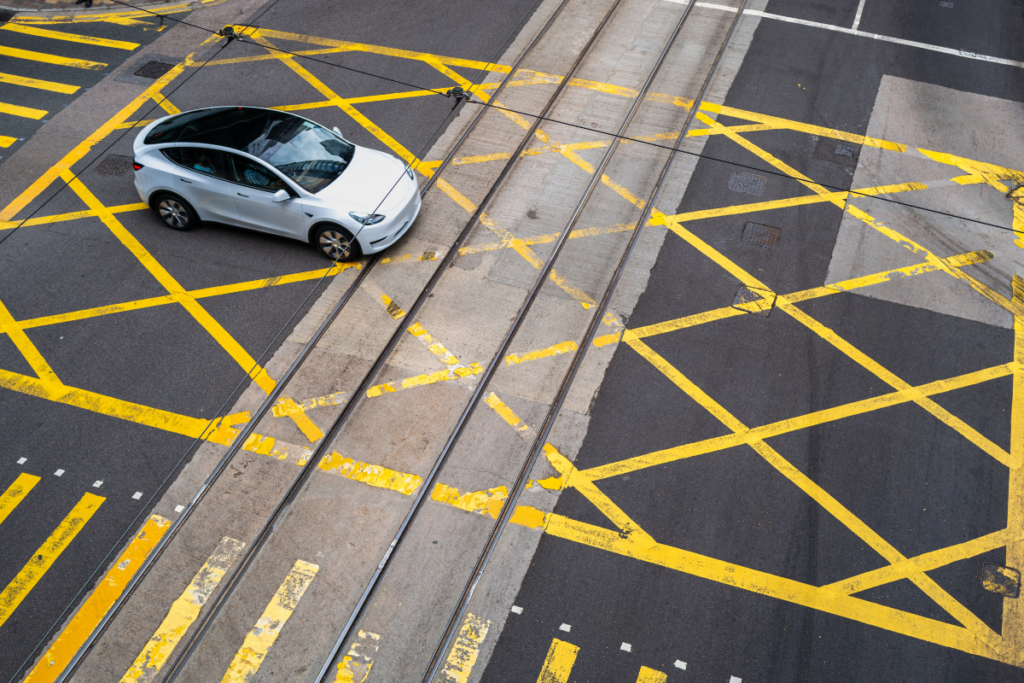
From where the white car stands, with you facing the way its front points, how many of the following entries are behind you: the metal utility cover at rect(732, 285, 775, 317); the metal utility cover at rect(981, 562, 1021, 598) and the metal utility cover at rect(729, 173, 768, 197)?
0

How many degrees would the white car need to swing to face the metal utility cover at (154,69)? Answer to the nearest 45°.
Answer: approximately 135° to its left

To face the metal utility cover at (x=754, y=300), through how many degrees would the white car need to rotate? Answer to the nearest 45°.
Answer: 0° — it already faces it

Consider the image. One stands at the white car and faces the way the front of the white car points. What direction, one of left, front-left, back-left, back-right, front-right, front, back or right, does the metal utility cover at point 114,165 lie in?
back

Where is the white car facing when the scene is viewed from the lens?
facing the viewer and to the right of the viewer

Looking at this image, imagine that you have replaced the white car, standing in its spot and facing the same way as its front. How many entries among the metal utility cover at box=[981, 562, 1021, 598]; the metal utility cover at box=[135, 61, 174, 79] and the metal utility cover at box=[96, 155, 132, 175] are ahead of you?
1

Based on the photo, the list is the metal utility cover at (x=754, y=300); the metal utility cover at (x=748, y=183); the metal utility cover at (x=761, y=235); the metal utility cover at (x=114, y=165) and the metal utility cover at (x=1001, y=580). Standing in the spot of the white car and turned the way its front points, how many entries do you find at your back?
1

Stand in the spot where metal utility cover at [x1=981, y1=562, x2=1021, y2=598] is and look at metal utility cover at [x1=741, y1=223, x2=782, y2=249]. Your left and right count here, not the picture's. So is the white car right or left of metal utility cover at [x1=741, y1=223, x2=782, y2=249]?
left

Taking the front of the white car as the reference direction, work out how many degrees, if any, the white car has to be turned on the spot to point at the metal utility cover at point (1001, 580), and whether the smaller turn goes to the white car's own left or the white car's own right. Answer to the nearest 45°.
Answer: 0° — it already faces it
